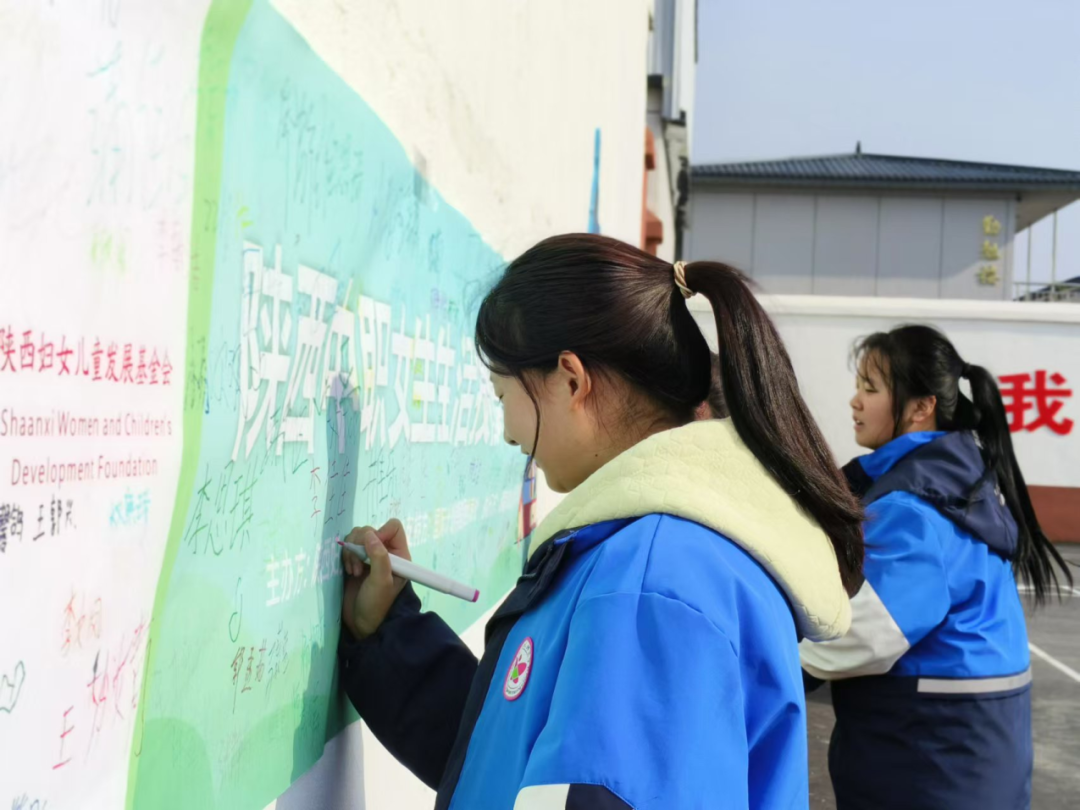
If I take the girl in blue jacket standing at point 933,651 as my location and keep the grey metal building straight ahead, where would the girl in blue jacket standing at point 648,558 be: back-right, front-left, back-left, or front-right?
back-left

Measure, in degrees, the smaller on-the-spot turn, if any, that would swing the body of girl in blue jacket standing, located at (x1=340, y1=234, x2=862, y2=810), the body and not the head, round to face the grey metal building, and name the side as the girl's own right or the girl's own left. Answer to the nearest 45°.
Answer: approximately 90° to the girl's own right

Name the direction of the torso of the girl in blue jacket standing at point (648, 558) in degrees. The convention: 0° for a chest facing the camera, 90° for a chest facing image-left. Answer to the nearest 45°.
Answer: approximately 90°

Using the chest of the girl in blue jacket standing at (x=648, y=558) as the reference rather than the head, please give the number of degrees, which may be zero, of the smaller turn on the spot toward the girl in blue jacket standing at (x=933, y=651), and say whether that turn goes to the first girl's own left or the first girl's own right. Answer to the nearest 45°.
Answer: approximately 135° to the first girl's own right

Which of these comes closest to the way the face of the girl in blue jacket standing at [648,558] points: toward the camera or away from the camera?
away from the camera

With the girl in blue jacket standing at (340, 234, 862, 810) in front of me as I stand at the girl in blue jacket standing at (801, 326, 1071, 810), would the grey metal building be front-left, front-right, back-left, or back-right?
back-right
